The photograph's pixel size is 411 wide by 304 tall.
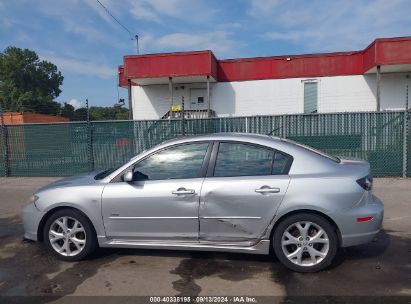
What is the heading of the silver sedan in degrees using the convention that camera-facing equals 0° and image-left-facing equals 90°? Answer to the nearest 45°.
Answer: approximately 90°

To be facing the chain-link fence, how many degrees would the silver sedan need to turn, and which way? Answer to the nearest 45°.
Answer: approximately 90° to its right
